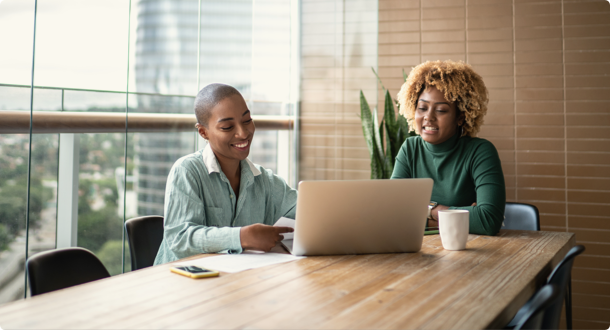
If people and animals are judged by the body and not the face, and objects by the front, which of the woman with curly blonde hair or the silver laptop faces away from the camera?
the silver laptop

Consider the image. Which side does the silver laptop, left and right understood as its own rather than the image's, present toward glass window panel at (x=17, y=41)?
left

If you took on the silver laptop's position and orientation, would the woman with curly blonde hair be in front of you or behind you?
in front

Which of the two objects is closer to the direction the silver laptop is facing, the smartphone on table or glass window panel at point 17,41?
the glass window panel

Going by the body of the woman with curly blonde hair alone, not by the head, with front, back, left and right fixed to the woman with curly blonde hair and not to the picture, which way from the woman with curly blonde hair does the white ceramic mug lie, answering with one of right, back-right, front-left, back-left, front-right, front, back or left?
front-left

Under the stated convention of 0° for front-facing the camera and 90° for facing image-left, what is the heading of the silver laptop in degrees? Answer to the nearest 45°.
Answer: approximately 180°

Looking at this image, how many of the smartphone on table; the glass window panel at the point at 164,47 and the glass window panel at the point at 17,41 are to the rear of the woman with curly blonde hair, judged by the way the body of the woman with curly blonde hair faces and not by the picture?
0

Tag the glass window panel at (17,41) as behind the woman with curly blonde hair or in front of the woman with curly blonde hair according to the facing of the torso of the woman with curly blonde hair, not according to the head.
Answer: in front

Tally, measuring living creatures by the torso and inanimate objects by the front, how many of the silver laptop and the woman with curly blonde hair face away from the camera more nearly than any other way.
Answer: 1

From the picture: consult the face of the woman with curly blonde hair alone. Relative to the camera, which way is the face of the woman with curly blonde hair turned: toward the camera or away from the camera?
toward the camera

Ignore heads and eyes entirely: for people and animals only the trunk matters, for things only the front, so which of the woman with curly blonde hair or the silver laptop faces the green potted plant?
the silver laptop

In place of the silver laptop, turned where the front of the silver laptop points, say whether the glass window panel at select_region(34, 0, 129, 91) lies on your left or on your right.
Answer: on your left

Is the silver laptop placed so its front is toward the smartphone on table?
no

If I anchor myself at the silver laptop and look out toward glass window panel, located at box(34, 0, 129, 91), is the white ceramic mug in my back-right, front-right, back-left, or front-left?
back-right

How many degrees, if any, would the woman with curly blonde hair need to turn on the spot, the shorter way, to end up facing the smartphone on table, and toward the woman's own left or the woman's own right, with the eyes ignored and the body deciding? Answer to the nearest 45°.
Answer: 0° — they already face it
